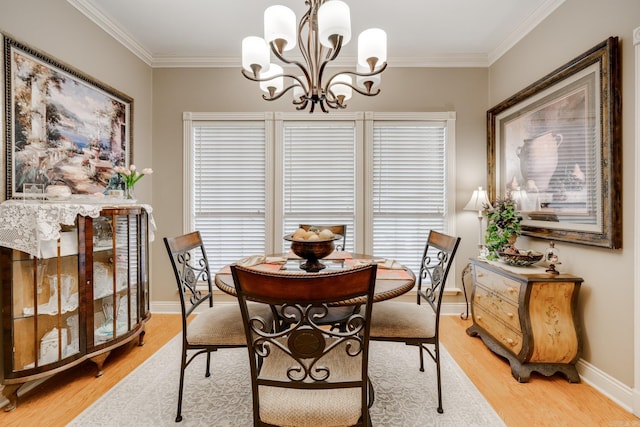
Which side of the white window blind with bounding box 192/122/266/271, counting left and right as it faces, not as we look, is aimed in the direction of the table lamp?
left

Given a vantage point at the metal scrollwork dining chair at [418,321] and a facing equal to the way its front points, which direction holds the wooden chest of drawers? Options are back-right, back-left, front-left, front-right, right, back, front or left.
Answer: back-right

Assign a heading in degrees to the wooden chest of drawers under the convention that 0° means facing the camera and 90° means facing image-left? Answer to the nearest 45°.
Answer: approximately 45°

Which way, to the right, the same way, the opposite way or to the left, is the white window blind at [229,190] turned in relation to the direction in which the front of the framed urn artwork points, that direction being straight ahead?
to the left

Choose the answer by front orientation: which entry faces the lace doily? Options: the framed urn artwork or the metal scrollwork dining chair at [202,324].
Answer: the framed urn artwork

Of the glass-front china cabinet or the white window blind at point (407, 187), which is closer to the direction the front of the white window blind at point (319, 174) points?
the glass-front china cabinet

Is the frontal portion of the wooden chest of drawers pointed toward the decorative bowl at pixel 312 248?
yes

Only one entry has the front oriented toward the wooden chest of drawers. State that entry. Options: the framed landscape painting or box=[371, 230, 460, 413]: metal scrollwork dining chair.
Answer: the framed landscape painting

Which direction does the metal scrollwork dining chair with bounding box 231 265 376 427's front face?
away from the camera

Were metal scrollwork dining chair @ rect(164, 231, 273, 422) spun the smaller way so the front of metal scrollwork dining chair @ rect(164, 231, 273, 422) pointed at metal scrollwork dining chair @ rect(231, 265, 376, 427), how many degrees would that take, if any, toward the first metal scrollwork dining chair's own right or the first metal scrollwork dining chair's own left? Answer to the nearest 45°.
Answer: approximately 45° to the first metal scrollwork dining chair's own right

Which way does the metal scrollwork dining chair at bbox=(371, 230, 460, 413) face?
to the viewer's left
